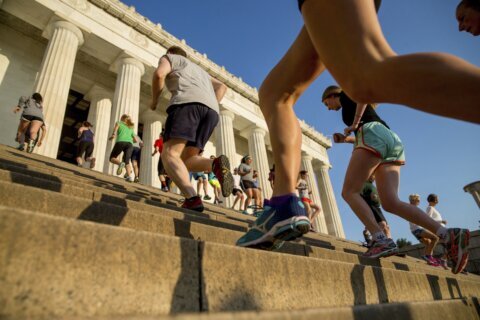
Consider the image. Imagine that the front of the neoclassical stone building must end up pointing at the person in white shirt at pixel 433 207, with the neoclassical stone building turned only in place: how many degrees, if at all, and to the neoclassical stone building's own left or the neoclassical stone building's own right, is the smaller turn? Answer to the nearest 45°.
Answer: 0° — it already faces them

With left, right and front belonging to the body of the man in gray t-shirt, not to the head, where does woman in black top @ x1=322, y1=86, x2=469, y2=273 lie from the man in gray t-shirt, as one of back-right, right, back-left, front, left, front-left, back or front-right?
back-right

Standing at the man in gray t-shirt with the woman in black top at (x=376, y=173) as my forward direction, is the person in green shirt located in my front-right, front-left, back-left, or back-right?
back-left

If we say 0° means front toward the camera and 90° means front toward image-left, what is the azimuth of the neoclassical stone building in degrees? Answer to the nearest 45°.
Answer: approximately 315°

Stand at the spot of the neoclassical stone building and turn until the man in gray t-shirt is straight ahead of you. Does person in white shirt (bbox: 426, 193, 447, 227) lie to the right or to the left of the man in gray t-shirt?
left

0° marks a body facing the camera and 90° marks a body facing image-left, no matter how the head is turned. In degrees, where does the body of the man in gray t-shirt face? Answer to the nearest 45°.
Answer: approximately 135°

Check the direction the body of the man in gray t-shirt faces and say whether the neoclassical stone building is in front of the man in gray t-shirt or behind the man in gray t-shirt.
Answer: in front

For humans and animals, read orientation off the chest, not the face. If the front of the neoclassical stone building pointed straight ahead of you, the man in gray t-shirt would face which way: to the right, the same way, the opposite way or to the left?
the opposite way

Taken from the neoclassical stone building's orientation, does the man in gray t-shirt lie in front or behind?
in front
